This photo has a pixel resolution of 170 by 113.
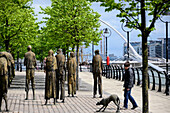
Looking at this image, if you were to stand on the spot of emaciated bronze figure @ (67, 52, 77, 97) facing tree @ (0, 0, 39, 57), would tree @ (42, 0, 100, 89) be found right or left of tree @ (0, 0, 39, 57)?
right
